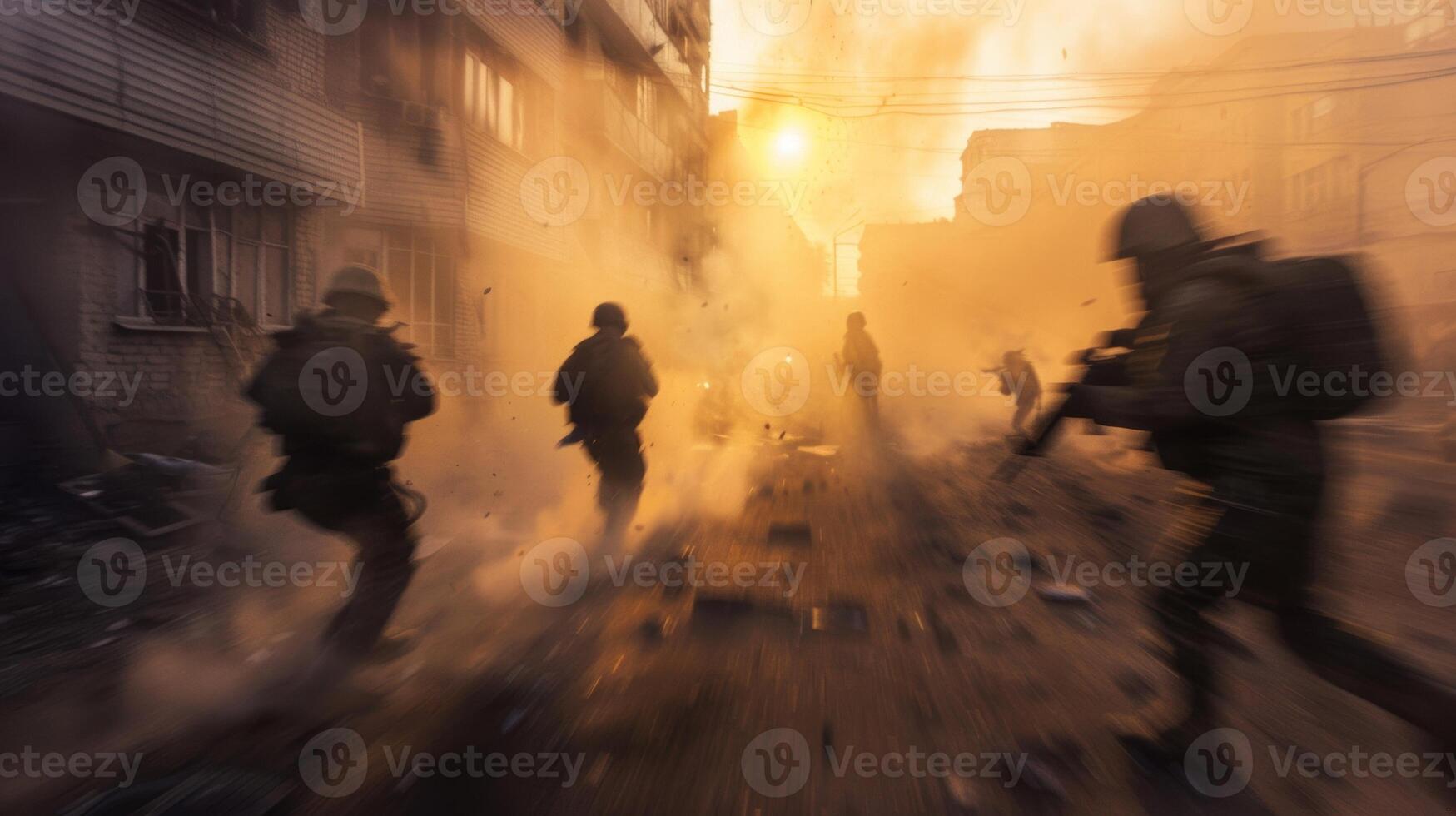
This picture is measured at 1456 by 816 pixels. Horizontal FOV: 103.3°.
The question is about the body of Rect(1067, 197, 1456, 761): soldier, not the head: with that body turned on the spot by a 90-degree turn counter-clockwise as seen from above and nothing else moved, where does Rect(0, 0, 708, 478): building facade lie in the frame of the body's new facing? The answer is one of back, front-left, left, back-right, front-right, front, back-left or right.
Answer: right

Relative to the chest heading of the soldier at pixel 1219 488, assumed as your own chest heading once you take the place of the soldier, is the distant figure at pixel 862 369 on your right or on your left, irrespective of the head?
on your right

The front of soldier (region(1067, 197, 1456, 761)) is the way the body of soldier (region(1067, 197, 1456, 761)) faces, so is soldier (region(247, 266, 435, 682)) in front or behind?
in front

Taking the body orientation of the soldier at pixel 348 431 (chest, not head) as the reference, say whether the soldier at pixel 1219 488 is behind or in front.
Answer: behind

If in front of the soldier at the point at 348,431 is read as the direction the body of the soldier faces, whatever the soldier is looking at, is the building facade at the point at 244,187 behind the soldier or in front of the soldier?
in front

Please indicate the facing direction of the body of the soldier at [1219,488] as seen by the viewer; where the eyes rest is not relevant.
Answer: to the viewer's left

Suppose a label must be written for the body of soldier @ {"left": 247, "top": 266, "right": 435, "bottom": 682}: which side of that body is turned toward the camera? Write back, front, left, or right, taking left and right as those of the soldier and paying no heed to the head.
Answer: back

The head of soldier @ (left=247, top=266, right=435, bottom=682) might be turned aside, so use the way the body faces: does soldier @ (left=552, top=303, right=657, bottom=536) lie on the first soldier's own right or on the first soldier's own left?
on the first soldier's own right

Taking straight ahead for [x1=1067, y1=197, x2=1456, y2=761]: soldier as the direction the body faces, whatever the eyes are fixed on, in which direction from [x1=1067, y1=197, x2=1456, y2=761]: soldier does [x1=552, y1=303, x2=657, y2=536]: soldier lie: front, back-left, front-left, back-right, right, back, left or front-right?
front

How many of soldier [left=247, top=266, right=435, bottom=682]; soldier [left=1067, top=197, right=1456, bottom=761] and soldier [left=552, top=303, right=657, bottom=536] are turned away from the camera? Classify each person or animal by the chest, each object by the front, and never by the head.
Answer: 2

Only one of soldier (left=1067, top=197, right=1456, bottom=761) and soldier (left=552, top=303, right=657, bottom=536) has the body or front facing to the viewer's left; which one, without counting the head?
soldier (left=1067, top=197, right=1456, bottom=761)

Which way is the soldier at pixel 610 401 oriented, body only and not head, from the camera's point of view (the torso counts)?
away from the camera
